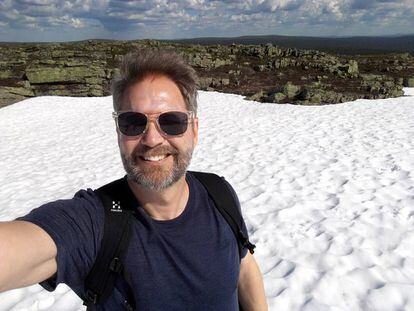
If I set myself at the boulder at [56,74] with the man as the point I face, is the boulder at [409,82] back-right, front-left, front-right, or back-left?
front-left

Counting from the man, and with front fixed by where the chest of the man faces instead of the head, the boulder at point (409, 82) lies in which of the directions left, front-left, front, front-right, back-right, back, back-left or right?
back-left

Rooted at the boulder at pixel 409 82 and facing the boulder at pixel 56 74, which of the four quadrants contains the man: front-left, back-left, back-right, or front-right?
front-left

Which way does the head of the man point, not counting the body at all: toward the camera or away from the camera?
toward the camera

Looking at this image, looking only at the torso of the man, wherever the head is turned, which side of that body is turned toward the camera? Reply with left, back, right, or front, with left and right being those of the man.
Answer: front

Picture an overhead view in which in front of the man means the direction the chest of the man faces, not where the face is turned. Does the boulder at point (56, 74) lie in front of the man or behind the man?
behind
